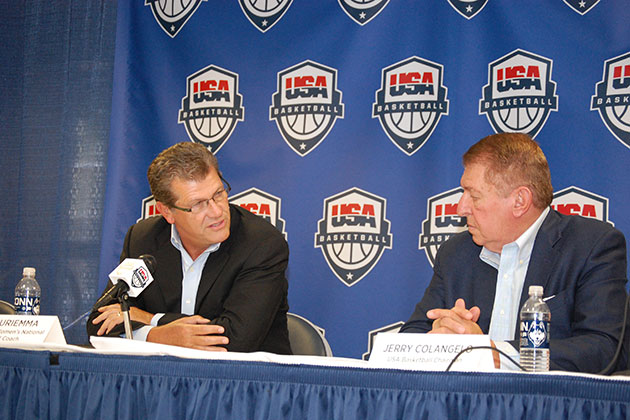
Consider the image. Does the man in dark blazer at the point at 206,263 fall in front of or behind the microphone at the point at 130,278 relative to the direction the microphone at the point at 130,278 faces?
in front

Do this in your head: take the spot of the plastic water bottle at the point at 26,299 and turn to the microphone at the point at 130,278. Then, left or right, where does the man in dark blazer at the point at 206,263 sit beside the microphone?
left

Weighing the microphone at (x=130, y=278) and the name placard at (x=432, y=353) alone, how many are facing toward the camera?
1

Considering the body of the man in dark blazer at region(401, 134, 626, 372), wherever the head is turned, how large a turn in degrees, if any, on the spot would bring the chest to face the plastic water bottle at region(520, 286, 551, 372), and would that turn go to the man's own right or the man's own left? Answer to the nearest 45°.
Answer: approximately 45° to the man's own left

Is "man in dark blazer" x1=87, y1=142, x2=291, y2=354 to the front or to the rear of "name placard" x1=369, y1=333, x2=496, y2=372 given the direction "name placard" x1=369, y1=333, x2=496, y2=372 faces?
to the rear

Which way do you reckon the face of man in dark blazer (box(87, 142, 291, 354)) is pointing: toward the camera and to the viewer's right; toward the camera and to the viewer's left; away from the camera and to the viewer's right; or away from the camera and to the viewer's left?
toward the camera and to the viewer's right

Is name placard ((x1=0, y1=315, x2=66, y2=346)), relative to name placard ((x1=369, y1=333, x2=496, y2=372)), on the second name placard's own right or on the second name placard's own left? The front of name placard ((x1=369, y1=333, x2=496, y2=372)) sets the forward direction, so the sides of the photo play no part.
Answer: on the second name placard's own right

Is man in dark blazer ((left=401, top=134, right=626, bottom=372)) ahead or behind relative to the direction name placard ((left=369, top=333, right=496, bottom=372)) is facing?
behind

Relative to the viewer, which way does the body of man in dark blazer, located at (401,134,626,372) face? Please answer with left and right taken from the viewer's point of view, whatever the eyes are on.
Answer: facing the viewer and to the left of the viewer

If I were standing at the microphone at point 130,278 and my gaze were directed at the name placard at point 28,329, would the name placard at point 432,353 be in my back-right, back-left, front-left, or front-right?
back-left

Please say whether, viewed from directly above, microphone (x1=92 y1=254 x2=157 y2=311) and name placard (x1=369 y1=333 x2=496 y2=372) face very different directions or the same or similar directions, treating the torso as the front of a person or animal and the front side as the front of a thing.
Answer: very different directions

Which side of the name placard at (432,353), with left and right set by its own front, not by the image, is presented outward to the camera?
front

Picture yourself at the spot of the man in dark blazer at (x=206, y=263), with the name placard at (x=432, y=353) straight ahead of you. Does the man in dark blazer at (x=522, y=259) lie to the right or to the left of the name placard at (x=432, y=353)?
left

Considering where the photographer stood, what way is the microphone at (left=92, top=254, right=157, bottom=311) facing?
facing away from the viewer and to the right of the viewer

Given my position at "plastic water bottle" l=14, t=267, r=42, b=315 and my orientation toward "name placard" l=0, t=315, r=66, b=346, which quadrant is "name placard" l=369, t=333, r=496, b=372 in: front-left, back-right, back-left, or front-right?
front-left

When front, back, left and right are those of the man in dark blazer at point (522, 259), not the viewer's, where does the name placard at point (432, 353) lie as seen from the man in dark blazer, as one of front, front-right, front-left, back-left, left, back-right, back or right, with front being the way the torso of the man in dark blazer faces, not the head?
front-left

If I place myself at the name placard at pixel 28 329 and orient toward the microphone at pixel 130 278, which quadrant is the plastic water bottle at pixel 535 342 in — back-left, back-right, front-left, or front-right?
front-right

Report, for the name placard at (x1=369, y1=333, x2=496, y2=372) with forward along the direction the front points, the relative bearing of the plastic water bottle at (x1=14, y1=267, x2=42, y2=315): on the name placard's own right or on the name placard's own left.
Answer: on the name placard's own right

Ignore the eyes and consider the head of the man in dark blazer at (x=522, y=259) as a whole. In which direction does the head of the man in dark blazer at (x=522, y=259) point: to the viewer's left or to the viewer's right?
to the viewer's left
